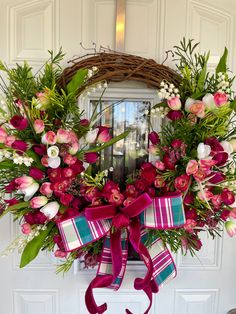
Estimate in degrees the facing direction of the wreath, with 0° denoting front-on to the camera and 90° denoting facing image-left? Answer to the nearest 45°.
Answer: approximately 0°
